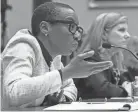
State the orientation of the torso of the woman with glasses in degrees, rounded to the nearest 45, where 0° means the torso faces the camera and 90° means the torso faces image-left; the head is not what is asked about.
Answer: approximately 270°

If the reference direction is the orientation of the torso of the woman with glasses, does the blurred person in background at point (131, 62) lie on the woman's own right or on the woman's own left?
on the woman's own left

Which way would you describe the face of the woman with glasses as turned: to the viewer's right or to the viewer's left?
to the viewer's right

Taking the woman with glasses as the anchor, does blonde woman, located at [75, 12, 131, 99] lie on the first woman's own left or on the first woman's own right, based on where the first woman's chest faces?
on the first woman's own left
